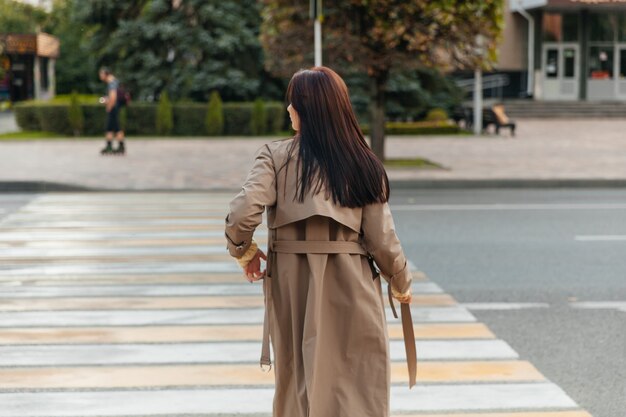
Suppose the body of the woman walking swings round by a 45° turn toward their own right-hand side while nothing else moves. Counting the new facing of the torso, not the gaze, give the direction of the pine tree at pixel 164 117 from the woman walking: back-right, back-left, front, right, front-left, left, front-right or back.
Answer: front-left

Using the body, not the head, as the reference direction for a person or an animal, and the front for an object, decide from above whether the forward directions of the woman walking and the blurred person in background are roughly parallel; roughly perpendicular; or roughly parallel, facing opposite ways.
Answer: roughly perpendicular

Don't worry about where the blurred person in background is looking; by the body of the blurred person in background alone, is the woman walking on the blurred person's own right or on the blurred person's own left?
on the blurred person's own left

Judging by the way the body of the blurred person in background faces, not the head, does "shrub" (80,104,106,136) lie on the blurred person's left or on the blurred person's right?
on the blurred person's right

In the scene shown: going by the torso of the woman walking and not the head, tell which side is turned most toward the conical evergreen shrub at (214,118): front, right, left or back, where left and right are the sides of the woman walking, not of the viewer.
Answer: front

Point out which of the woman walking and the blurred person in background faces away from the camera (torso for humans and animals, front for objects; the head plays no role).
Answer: the woman walking

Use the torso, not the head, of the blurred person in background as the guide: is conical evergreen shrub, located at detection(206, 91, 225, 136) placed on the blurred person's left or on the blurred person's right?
on the blurred person's right

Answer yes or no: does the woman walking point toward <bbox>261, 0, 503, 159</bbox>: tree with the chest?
yes

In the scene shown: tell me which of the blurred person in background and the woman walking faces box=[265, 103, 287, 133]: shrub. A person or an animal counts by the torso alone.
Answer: the woman walking

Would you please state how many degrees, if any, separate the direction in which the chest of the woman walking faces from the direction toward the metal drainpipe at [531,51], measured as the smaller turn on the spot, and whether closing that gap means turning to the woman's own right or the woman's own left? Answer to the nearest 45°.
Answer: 0° — they already face it

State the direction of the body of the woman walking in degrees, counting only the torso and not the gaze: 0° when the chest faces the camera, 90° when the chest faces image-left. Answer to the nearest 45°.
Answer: approximately 180°

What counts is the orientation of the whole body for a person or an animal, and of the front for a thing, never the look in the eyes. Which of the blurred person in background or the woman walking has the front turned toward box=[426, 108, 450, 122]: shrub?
the woman walking

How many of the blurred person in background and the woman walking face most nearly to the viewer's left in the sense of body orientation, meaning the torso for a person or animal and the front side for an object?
1

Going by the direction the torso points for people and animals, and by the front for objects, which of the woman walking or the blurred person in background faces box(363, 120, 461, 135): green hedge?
the woman walking

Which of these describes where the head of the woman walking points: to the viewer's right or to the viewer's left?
to the viewer's left

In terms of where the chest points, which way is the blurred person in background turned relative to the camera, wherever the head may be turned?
to the viewer's left
